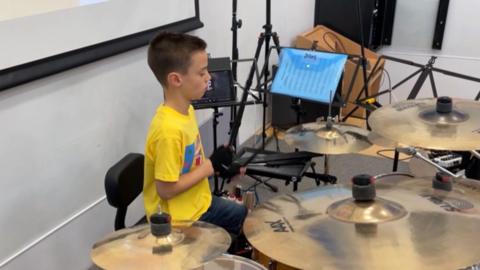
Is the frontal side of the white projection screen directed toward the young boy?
yes

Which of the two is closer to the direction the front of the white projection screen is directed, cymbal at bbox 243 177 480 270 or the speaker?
the cymbal

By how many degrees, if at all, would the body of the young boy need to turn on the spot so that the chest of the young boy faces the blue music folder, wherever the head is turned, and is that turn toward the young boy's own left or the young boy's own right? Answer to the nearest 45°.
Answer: approximately 45° to the young boy's own left

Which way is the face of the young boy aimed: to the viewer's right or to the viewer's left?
to the viewer's right

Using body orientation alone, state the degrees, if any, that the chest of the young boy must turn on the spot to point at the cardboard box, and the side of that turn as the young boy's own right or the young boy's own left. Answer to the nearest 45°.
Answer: approximately 45° to the young boy's own left

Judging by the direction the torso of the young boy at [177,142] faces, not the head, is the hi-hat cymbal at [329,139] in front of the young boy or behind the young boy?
in front

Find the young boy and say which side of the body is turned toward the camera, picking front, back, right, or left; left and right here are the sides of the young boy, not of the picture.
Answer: right

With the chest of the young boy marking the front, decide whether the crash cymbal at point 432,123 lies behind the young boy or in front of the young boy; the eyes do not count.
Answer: in front

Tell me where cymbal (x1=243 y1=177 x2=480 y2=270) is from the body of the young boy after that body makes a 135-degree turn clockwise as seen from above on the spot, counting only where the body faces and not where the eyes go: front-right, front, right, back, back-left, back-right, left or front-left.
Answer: left

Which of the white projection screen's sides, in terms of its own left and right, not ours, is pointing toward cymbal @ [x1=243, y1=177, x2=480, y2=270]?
front

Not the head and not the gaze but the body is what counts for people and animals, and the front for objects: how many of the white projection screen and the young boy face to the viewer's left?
0
